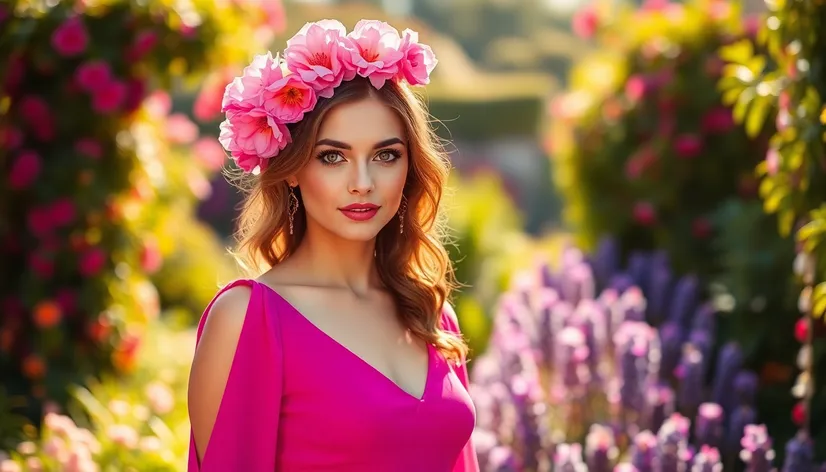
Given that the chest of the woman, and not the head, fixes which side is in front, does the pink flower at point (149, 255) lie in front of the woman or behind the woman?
behind

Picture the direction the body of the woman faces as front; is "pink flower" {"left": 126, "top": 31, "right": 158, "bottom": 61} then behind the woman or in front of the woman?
behind

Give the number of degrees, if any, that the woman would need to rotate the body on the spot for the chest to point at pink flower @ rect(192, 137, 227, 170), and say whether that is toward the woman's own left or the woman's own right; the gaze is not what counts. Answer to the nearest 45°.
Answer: approximately 135° to the woman's own left

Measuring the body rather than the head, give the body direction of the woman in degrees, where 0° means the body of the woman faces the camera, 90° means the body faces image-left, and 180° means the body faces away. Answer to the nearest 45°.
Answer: approximately 315°

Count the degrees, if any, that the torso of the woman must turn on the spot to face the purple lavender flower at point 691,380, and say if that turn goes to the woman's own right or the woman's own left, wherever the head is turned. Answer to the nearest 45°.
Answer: approximately 90° to the woman's own left

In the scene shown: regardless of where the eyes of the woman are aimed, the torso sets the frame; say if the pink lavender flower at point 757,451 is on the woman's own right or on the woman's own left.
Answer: on the woman's own left

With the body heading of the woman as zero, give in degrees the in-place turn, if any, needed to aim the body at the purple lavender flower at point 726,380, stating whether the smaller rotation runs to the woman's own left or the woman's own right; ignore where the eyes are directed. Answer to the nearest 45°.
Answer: approximately 90° to the woman's own left

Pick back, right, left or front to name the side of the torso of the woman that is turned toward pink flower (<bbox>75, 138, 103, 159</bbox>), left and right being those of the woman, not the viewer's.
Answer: back
